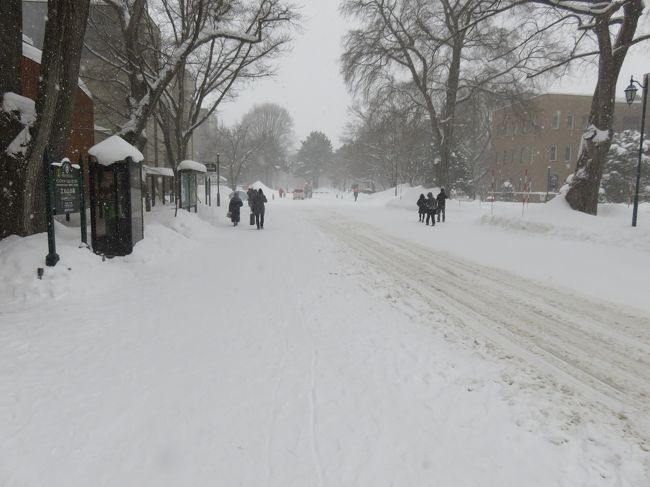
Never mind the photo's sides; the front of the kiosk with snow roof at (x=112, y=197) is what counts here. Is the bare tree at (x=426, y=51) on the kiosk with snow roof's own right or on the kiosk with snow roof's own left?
on the kiosk with snow roof's own left

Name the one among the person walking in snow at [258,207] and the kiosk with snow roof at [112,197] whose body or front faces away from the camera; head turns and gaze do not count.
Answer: the person walking in snow

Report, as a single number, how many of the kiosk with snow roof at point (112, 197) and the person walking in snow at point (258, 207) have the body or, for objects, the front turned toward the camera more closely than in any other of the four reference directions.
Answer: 1

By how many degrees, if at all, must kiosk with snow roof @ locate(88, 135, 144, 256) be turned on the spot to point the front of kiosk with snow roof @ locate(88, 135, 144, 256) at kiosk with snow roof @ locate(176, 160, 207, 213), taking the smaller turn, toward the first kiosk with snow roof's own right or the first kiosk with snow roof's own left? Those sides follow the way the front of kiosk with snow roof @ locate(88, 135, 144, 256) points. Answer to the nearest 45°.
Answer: approximately 180°

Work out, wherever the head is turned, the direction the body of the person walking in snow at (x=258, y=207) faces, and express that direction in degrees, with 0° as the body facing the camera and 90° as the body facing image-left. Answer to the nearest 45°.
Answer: approximately 180°

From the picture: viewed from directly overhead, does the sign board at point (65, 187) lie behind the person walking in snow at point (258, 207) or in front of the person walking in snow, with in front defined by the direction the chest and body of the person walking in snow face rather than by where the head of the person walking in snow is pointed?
behind

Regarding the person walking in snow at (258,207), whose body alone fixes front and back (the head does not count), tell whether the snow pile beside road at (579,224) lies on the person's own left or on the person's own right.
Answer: on the person's own right
